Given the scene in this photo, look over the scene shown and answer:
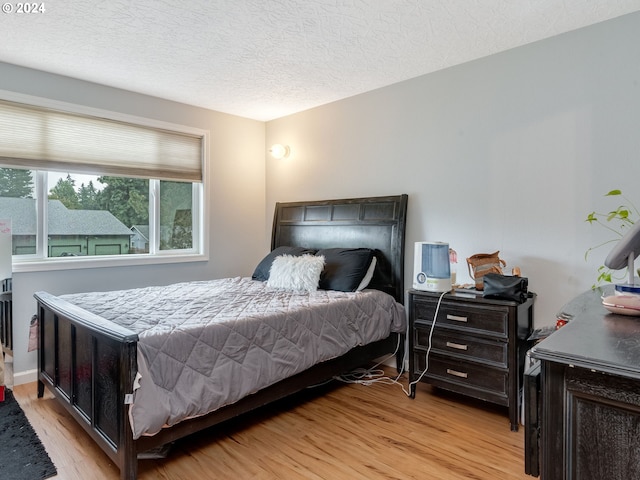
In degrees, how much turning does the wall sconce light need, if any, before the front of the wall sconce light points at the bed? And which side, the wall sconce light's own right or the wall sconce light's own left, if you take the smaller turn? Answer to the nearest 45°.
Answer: approximately 45° to the wall sconce light's own left

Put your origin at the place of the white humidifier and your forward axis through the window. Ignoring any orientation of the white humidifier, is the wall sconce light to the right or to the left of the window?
right

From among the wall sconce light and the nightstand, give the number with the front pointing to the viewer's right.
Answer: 0

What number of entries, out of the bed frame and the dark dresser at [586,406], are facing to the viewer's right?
0

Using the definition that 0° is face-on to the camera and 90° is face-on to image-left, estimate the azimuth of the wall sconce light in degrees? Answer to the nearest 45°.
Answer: approximately 45°

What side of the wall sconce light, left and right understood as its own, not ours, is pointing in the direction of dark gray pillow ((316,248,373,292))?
left

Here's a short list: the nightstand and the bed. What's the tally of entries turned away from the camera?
0

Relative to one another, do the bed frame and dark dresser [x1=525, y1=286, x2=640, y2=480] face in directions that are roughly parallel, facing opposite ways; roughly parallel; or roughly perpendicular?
roughly perpendicular

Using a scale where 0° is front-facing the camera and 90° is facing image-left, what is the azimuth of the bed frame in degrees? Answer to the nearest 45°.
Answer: approximately 45°

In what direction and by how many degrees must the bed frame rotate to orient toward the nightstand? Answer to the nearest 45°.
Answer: approximately 135° to its left

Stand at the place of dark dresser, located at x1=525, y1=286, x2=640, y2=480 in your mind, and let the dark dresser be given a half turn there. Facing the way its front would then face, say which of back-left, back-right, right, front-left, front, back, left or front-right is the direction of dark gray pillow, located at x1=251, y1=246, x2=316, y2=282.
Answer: back-left

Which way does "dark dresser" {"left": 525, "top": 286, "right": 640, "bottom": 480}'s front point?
to the viewer's left
